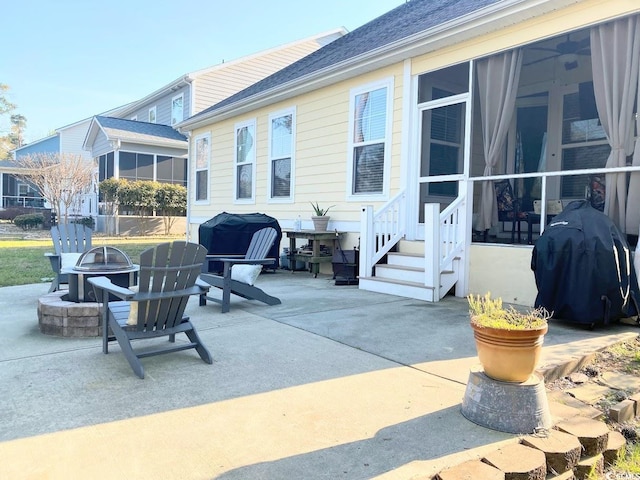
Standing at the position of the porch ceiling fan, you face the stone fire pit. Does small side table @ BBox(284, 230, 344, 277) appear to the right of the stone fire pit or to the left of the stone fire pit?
right

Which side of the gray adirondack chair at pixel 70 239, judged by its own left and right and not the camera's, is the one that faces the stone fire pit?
front

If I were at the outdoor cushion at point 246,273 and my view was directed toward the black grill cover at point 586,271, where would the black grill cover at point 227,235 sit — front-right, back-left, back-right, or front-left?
back-left

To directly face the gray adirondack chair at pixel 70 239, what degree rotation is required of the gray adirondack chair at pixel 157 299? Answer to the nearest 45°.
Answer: approximately 45° to its right

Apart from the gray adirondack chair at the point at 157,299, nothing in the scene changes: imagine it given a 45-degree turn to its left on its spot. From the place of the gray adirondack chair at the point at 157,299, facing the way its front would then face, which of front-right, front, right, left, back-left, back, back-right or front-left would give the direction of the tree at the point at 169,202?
right

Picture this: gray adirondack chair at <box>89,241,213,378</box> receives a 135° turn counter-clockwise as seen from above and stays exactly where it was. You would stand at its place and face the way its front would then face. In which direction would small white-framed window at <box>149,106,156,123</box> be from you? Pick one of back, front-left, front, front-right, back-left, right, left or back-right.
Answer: back

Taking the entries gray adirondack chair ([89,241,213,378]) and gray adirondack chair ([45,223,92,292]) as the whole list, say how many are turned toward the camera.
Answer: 1

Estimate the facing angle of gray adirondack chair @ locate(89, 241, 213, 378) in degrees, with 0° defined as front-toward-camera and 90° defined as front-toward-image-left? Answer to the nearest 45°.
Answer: approximately 135°

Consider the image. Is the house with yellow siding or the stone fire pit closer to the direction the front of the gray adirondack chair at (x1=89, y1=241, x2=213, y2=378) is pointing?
the stone fire pit

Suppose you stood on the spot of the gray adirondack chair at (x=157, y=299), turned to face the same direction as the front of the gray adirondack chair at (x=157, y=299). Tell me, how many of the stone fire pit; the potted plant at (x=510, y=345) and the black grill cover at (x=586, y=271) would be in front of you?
1

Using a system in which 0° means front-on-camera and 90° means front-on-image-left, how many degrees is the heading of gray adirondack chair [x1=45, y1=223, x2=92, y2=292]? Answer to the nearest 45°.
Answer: approximately 0°

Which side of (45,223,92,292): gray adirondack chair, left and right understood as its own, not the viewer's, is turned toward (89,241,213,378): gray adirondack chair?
front

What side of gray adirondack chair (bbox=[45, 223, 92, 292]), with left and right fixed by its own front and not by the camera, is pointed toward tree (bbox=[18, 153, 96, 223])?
back

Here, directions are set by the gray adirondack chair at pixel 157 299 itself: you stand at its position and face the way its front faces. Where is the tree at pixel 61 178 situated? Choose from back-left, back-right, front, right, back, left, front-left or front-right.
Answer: front-right

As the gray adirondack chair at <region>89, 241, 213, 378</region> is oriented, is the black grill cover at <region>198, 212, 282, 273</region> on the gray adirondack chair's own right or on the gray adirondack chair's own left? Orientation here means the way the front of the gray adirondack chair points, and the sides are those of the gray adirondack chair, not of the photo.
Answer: on the gray adirondack chair's own right

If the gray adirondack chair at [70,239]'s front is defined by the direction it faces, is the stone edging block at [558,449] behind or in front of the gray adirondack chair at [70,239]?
in front

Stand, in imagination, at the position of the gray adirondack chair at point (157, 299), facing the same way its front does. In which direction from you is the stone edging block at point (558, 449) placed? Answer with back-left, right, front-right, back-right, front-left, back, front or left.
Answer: back

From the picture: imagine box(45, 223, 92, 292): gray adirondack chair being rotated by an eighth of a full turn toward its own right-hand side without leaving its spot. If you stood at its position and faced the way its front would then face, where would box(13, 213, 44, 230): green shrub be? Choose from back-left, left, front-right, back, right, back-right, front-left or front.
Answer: back-right
